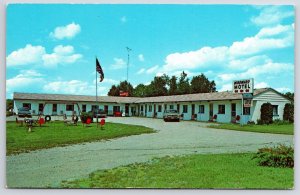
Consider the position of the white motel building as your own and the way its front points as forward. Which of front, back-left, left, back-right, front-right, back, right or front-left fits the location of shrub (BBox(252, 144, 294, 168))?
front

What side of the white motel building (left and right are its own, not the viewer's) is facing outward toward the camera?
front

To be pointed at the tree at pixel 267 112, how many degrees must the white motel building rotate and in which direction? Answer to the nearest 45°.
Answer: approximately 45° to its left

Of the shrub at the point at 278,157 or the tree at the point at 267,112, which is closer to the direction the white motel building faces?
the shrub
